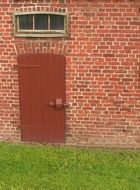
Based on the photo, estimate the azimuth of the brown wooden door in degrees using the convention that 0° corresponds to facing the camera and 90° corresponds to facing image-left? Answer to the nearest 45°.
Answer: approximately 0°
